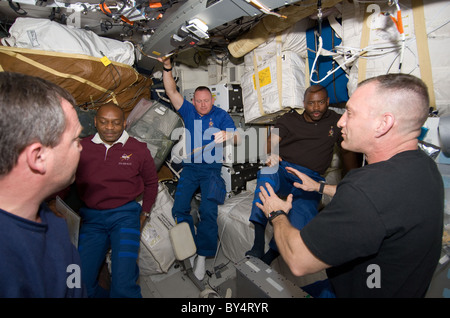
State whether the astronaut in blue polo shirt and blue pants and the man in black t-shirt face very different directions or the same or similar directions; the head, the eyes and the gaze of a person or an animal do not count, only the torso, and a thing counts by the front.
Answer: very different directions

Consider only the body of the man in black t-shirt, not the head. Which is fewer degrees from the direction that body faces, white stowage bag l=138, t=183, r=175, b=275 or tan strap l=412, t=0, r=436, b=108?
the white stowage bag

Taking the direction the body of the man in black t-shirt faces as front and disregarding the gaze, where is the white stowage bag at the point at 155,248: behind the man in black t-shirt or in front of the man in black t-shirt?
in front

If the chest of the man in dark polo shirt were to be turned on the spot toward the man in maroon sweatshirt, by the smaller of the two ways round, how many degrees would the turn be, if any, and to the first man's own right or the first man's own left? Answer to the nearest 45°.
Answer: approximately 45° to the first man's own right

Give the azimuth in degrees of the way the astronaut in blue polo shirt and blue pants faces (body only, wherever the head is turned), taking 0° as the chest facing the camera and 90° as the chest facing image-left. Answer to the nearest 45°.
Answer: approximately 0°

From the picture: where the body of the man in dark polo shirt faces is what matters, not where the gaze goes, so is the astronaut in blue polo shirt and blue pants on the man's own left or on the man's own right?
on the man's own right

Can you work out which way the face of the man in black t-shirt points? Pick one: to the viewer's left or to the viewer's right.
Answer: to the viewer's left
